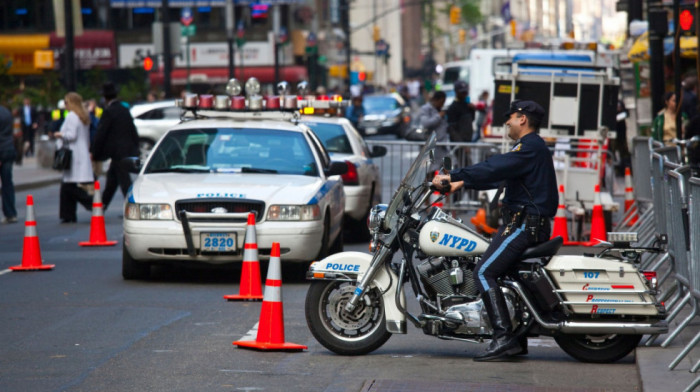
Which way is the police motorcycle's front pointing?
to the viewer's left

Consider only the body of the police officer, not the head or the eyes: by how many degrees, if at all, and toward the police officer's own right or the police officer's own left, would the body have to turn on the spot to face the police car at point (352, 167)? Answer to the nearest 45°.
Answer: approximately 90° to the police officer's own right

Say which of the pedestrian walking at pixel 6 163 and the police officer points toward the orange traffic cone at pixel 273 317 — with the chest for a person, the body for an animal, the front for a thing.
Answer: the police officer

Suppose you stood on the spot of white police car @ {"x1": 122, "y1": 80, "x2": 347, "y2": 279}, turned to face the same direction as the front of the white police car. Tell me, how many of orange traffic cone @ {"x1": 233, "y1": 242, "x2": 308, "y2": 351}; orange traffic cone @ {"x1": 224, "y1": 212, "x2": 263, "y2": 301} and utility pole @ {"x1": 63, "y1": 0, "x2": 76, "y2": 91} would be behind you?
1

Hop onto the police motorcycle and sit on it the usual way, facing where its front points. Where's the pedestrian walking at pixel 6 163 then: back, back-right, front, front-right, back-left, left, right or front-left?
front-right

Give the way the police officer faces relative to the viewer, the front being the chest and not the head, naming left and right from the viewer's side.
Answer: facing to the left of the viewer

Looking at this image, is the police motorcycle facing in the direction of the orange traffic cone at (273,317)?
yes

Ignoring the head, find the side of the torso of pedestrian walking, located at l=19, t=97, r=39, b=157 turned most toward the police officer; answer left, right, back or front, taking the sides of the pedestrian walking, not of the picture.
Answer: front

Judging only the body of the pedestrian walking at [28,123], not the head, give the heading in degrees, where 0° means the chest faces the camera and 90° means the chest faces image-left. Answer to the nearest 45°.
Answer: approximately 0°

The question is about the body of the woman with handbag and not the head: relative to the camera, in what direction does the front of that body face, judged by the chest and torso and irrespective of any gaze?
to the viewer's left

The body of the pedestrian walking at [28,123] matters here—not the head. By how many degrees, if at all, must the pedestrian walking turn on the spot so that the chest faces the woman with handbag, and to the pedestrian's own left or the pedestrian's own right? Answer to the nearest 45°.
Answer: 0° — they already face them

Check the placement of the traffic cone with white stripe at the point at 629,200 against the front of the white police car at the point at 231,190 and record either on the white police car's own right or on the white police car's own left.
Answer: on the white police car's own left

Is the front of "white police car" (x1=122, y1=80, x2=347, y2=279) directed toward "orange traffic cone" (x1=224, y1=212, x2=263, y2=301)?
yes
